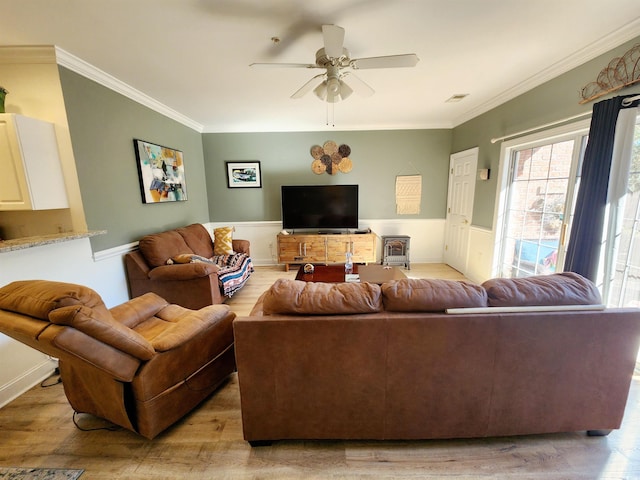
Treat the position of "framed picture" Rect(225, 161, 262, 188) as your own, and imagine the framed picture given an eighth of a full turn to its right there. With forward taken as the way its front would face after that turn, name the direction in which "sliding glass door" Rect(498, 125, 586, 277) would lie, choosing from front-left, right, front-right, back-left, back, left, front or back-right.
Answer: left

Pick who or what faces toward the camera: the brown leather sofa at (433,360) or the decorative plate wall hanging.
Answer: the decorative plate wall hanging

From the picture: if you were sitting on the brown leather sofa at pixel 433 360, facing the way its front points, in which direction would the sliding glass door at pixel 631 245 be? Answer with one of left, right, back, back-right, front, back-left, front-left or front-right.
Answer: front-right

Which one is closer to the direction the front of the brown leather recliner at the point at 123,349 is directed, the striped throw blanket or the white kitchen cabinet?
the striped throw blanket

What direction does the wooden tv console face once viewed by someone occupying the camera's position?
facing the viewer

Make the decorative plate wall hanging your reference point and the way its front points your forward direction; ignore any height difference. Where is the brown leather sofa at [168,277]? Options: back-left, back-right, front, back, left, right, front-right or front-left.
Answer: front-right

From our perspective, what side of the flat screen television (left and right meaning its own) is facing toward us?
front

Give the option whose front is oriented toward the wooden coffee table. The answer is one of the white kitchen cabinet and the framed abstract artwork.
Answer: the framed abstract artwork

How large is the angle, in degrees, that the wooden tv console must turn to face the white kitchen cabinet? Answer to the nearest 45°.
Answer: approximately 45° to its right

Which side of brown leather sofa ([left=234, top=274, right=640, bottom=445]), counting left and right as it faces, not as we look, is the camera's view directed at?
back

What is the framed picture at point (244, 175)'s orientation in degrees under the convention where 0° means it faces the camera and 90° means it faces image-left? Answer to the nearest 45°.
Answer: approximately 0°

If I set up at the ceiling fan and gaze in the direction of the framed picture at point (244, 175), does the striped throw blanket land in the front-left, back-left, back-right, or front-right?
front-left

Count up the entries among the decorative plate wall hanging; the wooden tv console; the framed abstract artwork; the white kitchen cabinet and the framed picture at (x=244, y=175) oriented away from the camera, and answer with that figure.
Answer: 0

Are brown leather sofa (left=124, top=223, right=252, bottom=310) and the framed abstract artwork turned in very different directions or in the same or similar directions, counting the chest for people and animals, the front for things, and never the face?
same or similar directions

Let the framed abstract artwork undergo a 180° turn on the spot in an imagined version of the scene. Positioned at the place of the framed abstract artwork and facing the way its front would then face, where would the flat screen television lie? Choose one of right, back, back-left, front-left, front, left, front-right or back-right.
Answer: back-right

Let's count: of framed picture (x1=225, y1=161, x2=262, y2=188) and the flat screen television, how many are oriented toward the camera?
2
